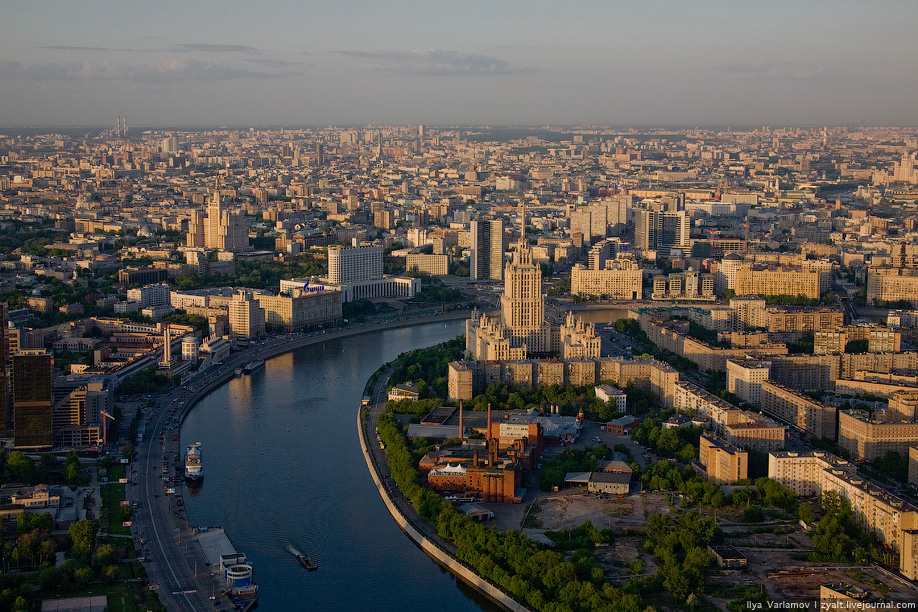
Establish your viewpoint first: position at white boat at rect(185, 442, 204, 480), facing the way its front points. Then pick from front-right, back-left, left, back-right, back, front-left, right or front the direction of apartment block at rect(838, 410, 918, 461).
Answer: left

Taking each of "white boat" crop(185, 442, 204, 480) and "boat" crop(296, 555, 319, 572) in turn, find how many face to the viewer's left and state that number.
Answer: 0

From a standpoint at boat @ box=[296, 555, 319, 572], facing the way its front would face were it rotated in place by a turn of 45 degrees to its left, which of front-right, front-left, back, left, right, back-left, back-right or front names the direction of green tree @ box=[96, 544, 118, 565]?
back

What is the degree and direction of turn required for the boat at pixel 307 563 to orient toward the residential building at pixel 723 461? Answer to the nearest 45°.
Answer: approximately 45° to its left

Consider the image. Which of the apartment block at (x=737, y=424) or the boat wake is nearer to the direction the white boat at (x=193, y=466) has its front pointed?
the boat wake

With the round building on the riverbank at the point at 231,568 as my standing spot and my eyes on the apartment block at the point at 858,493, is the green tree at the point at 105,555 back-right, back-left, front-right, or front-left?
back-left

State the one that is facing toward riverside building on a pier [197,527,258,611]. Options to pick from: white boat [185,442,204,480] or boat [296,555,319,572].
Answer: the white boat

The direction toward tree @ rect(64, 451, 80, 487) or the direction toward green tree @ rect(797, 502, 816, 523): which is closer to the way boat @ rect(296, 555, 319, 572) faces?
the green tree

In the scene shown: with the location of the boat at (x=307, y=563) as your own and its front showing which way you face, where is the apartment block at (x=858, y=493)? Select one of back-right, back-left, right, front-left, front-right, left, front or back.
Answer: front-left

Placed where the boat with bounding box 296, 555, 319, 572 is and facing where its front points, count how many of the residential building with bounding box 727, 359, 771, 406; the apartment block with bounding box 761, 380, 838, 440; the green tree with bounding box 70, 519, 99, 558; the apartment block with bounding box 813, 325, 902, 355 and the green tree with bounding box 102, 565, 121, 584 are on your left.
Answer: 3

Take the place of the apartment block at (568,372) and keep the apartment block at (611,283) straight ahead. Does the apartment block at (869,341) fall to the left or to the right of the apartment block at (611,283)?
right

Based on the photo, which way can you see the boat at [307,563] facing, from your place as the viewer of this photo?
facing the viewer and to the right of the viewer

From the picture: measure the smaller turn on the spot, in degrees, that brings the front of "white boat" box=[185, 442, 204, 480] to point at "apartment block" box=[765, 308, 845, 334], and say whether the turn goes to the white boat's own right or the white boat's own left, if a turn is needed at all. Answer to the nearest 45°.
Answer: approximately 135° to the white boat's own left
